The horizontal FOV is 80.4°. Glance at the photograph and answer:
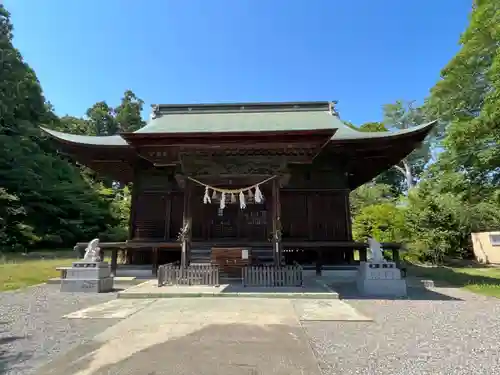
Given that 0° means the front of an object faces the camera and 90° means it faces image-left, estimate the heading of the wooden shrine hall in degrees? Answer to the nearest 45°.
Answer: approximately 0°

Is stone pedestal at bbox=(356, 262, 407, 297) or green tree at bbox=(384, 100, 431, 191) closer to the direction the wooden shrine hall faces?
the stone pedestal

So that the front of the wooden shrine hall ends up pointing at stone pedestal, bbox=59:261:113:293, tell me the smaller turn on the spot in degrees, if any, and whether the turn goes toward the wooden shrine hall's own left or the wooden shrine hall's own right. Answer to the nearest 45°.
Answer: approximately 45° to the wooden shrine hall's own right

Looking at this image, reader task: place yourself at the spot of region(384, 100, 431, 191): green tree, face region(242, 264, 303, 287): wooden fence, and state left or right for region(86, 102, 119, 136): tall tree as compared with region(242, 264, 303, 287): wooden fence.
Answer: right

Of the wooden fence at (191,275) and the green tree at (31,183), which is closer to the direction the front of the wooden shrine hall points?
the wooden fence

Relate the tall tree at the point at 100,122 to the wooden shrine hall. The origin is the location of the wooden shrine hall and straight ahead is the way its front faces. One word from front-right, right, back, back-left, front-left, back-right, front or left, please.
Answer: back-right

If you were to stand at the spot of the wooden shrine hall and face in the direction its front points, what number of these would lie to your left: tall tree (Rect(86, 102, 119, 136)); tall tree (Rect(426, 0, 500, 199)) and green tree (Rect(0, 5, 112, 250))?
1

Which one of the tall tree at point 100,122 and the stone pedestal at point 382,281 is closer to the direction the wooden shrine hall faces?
the stone pedestal

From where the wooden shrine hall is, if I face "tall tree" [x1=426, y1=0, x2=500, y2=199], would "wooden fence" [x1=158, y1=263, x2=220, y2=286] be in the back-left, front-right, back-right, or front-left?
back-right

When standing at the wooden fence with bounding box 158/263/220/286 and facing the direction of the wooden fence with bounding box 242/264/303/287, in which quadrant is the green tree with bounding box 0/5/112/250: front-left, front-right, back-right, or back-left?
back-left

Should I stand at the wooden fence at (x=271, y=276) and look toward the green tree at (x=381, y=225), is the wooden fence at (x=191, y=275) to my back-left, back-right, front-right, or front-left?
back-left

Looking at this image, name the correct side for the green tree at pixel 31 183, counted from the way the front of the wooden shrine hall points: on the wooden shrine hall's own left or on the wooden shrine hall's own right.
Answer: on the wooden shrine hall's own right
